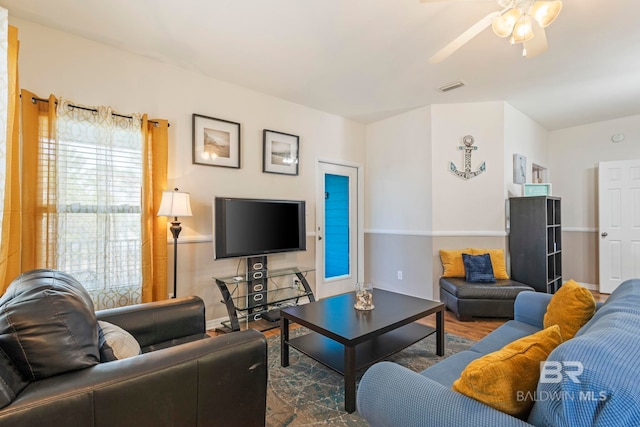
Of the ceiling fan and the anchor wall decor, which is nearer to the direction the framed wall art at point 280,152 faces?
the ceiling fan

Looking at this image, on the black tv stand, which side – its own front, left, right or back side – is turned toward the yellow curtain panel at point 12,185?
right

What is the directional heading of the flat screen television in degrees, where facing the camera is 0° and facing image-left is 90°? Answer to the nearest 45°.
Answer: approximately 315°

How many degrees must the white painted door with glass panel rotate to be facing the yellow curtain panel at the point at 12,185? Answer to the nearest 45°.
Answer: approximately 90° to its right

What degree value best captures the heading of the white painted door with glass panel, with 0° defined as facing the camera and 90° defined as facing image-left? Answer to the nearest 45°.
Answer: approximately 315°

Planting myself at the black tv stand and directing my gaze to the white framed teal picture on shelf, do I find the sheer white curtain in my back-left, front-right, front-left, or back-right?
back-right
